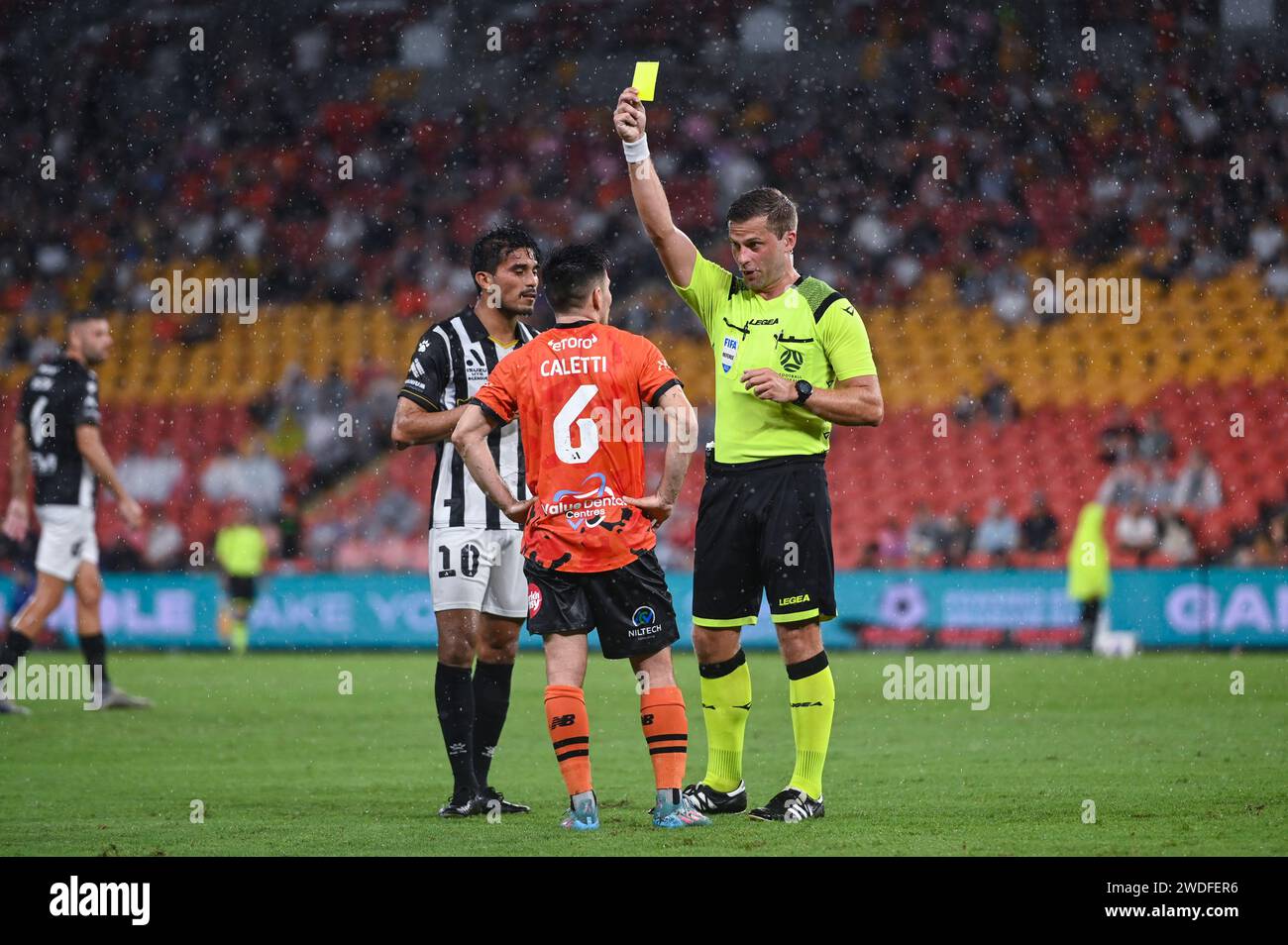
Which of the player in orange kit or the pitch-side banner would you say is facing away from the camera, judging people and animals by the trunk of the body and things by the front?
the player in orange kit

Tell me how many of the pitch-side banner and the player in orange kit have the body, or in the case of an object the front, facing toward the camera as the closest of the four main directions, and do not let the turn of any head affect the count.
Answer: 1

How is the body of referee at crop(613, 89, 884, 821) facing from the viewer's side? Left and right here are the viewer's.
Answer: facing the viewer and to the left of the viewer

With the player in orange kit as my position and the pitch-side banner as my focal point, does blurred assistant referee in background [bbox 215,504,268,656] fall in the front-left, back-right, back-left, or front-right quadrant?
front-left

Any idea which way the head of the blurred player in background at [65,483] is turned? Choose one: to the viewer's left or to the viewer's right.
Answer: to the viewer's right

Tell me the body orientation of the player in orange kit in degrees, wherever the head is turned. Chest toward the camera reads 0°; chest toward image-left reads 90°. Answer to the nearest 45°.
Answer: approximately 180°

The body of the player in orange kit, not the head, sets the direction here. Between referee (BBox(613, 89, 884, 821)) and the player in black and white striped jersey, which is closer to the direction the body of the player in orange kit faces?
the player in black and white striped jersey

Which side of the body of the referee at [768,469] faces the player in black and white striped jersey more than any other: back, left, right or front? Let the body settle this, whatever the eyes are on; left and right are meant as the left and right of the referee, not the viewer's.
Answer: right

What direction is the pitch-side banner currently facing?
toward the camera

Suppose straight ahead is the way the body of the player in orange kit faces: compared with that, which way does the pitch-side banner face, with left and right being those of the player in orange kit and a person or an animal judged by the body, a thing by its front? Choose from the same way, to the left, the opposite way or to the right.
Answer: the opposite way

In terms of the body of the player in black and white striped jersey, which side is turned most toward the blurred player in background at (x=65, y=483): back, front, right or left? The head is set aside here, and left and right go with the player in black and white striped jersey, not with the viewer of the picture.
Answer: back

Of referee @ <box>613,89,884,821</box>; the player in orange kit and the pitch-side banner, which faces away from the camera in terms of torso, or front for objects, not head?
the player in orange kit

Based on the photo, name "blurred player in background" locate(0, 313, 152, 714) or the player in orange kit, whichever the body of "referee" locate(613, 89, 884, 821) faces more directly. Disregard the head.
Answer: the player in orange kit

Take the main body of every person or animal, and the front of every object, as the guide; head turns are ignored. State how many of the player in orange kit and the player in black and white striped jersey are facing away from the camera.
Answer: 1

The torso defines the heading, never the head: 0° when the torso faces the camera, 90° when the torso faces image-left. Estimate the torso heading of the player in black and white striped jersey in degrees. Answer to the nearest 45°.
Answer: approximately 315°
